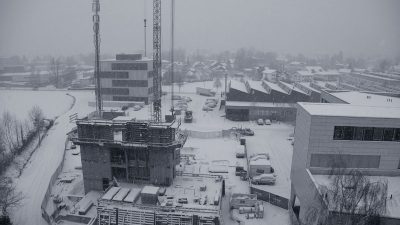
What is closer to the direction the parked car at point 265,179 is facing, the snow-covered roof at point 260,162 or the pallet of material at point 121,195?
the pallet of material

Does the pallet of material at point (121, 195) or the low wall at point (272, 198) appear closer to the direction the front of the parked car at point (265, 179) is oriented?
the pallet of material

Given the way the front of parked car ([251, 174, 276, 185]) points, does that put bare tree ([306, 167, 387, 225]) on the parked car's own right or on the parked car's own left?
on the parked car's own left

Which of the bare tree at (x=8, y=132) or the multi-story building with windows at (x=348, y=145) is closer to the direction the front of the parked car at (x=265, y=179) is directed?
the bare tree

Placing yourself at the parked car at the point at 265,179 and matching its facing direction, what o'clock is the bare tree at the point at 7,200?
The bare tree is roughly at 11 o'clock from the parked car.

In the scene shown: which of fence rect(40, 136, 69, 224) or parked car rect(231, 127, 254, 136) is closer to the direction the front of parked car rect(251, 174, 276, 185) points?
the fence

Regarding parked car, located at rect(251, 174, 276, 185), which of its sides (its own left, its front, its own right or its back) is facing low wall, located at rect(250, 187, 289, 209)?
left

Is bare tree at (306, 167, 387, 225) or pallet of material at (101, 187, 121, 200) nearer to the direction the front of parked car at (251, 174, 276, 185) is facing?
the pallet of material

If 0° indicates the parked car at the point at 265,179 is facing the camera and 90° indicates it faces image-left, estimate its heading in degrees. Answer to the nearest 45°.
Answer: approximately 90°

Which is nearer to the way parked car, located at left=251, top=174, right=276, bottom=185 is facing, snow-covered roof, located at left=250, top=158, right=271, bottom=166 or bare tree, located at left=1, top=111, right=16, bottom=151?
the bare tree
